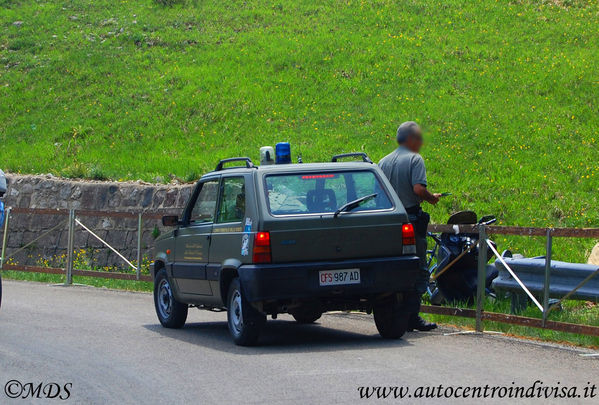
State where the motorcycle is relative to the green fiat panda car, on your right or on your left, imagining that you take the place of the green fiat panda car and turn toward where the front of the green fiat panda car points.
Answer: on your right

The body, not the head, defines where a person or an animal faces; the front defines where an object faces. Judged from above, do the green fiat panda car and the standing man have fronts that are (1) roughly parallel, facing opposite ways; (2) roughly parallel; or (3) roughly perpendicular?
roughly perpendicular

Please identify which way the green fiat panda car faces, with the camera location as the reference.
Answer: facing away from the viewer and to the left of the viewer

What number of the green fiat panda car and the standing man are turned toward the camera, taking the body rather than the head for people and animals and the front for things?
0

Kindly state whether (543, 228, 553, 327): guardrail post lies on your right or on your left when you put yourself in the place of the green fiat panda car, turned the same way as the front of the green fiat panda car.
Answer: on your right
